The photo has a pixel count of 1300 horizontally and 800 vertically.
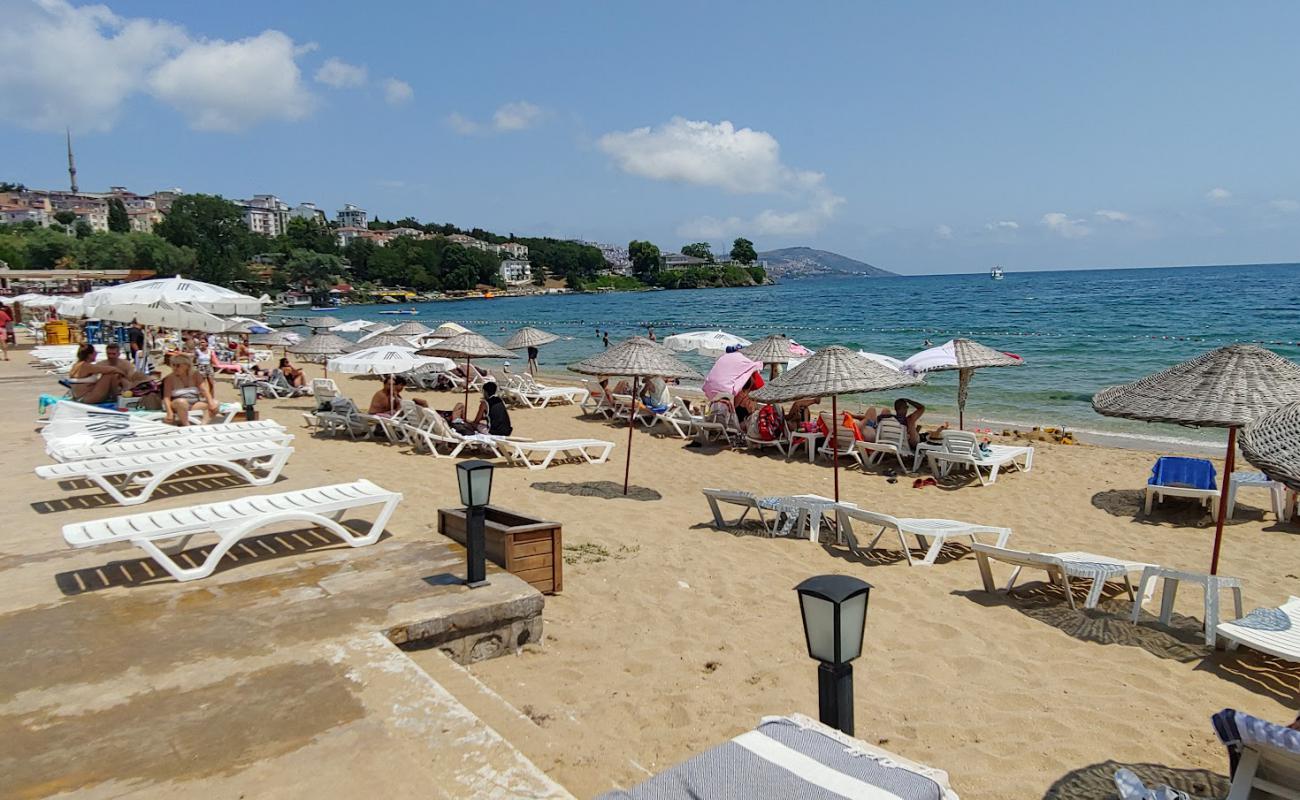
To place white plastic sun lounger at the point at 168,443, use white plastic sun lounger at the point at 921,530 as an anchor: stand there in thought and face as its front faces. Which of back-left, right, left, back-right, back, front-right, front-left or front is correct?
back

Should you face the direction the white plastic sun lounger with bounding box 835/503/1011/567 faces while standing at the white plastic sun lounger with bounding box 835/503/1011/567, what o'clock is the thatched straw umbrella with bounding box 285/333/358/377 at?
The thatched straw umbrella is roughly at 7 o'clock from the white plastic sun lounger.

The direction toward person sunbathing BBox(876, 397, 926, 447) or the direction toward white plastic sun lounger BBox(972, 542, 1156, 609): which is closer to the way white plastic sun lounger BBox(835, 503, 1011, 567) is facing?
the white plastic sun lounger

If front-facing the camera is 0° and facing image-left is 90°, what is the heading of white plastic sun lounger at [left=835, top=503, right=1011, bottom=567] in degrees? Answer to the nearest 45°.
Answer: approximately 270°

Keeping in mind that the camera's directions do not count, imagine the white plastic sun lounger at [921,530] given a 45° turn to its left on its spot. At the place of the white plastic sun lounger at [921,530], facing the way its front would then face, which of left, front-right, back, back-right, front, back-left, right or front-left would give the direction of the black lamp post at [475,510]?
back

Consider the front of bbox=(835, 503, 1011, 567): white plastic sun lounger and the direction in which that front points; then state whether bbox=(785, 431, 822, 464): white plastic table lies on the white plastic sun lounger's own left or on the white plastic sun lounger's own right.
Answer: on the white plastic sun lounger's own left

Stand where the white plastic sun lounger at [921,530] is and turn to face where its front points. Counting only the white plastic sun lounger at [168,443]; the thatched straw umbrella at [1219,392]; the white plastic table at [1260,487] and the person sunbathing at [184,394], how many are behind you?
2

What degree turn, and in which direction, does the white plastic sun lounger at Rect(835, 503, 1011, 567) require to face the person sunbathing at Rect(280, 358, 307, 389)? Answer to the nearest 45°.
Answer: approximately 135° to its left
